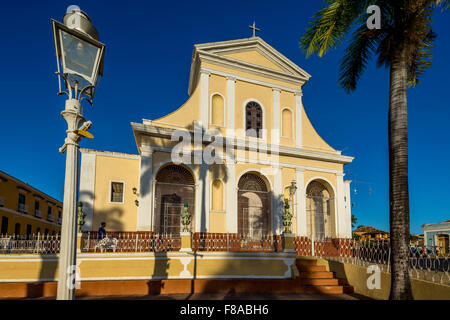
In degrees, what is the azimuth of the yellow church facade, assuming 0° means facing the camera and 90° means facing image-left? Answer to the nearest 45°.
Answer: approximately 315°

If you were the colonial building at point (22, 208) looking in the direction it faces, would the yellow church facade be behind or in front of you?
in front

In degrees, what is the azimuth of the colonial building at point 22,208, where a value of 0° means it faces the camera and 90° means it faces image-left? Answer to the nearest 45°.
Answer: approximately 315°

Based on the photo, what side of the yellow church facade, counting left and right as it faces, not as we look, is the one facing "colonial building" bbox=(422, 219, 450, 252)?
left

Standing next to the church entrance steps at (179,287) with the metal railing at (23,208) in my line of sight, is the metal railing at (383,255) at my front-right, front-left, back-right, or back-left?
back-right

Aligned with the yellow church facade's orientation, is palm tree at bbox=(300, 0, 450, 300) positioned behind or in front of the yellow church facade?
in front

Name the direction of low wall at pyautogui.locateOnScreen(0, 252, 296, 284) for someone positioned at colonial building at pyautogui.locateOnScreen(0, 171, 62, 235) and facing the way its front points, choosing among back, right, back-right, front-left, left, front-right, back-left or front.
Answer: front-right

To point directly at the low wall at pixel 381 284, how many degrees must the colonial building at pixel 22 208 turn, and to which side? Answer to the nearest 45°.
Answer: approximately 45° to its right

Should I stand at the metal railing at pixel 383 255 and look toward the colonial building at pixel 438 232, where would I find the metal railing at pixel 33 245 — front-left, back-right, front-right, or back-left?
back-left
